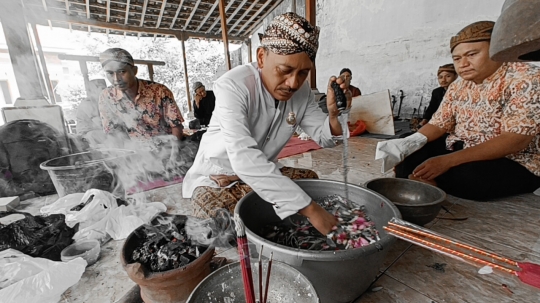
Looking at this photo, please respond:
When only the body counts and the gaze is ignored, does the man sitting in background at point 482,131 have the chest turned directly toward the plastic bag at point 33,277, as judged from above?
yes

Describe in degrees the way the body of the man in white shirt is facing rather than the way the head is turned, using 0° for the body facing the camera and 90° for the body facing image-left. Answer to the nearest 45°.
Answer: approximately 315°

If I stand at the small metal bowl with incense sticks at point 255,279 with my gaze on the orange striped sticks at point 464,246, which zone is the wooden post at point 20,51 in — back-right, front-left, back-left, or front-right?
back-left

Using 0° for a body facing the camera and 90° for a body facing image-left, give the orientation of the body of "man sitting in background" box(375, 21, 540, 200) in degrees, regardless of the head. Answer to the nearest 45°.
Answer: approximately 45°

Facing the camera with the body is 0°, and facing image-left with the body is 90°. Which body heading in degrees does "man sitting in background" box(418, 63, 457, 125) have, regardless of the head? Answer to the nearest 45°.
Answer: approximately 45°

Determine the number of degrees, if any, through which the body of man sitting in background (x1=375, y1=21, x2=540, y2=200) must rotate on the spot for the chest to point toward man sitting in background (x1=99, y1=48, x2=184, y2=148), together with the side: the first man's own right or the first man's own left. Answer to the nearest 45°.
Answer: approximately 45° to the first man's own right

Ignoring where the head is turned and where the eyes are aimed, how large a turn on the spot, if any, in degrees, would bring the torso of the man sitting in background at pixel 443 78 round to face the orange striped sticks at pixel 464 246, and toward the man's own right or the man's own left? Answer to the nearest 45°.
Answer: approximately 45° to the man's own left
